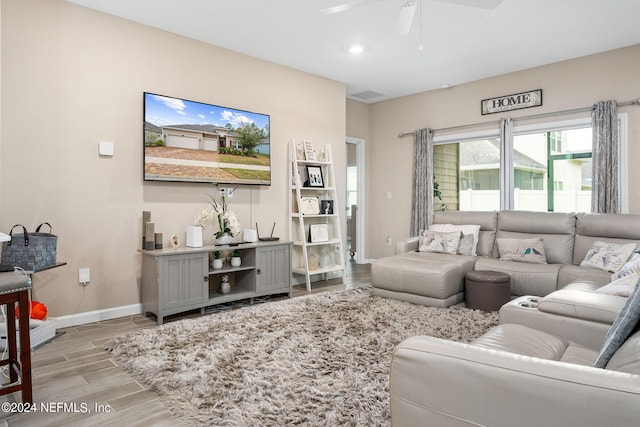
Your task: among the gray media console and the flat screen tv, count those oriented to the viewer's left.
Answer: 0

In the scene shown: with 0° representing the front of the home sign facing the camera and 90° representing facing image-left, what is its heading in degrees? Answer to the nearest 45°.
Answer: approximately 45°

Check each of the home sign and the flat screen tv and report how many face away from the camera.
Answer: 0

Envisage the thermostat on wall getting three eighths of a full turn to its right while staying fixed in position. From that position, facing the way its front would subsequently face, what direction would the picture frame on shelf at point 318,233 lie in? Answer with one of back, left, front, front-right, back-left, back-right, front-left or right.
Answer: back

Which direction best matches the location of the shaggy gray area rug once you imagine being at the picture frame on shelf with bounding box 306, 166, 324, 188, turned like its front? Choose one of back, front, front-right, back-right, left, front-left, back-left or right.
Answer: front-right

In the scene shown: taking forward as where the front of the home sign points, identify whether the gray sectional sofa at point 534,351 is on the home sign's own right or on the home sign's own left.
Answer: on the home sign's own left

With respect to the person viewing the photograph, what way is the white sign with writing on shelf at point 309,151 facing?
facing the viewer and to the right of the viewer

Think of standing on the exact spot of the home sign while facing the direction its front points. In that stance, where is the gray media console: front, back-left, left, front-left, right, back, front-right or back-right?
front

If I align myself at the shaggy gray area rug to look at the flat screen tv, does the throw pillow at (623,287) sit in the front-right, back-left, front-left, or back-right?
back-right

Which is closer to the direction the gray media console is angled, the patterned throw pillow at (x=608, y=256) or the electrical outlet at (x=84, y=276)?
the patterned throw pillow

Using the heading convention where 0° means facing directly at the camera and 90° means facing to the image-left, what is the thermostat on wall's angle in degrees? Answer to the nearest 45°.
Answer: approximately 315°

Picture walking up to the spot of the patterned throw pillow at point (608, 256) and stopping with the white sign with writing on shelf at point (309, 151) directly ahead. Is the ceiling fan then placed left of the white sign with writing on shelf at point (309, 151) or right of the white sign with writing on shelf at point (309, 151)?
left
